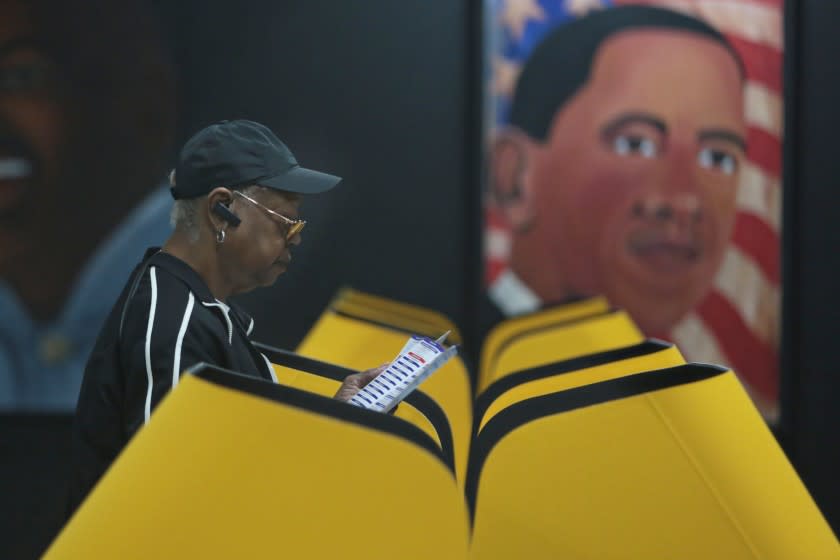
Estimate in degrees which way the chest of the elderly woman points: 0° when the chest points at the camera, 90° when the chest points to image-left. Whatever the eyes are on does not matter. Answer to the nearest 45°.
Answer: approximately 270°

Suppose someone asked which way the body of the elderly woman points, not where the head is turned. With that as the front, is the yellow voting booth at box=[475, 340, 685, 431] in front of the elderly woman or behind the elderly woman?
in front

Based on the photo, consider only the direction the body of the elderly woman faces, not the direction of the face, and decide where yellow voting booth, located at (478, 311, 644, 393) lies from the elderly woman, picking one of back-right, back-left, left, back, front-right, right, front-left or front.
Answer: front-left

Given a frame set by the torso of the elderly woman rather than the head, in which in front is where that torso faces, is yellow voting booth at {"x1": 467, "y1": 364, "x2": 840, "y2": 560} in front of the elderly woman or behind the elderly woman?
in front

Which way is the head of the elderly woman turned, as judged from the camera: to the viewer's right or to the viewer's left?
to the viewer's right
